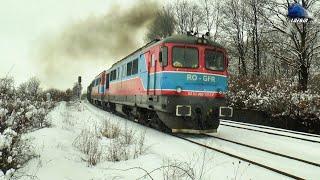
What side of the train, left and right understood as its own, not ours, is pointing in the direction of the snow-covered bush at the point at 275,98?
left

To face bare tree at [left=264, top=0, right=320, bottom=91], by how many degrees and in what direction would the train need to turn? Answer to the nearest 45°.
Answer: approximately 90° to its left

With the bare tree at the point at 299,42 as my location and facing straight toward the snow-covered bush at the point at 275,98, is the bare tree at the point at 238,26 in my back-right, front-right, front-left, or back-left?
back-right

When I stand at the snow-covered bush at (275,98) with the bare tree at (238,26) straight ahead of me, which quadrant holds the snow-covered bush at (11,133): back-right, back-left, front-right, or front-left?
back-left

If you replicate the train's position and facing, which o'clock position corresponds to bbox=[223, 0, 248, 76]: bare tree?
The bare tree is roughly at 8 o'clock from the train.

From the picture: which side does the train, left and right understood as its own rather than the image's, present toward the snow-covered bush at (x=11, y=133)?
right
